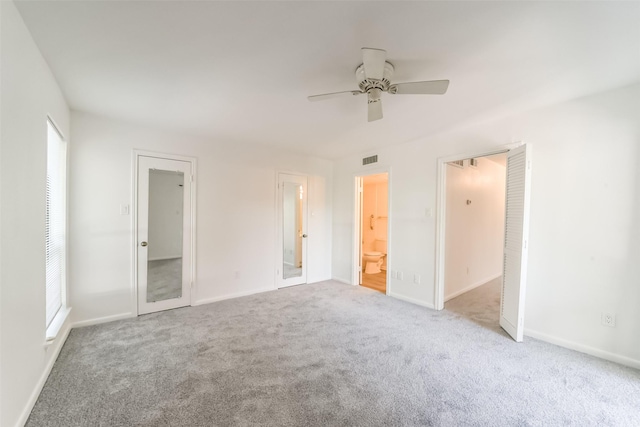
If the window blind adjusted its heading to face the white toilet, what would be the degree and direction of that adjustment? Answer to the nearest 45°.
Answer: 0° — it already faces it

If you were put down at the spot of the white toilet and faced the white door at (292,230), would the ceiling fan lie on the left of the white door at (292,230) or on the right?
left

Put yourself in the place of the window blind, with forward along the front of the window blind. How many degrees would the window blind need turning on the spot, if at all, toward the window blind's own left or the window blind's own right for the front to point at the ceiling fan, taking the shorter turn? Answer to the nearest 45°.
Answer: approximately 45° to the window blind's own right

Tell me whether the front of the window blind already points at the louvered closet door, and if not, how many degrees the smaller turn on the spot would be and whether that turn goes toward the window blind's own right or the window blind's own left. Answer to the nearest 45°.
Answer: approximately 45° to the window blind's own right

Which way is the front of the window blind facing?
to the viewer's right

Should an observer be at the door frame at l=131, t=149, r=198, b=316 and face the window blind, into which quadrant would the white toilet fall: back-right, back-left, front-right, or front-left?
back-left

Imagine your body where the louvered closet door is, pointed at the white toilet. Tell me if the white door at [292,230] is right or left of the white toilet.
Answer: left

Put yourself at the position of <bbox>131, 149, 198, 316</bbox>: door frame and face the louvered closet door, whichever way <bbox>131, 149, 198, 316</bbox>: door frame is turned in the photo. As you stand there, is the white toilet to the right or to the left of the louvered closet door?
left

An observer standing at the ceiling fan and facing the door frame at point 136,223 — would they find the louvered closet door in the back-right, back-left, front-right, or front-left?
back-right
